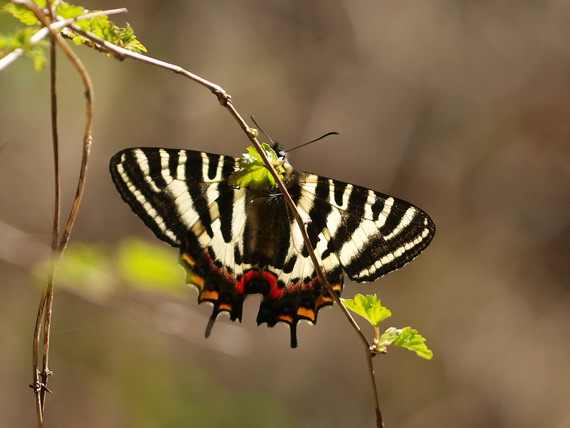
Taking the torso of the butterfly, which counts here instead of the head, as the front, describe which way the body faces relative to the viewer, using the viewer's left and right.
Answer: facing away from the viewer

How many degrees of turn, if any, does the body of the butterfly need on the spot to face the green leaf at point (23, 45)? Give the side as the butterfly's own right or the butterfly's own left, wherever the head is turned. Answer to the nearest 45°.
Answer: approximately 135° to the butterfly's own left

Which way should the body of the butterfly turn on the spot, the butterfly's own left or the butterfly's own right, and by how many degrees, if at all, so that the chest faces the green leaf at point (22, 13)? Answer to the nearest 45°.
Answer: approximately 135° to the butterfly's own left
